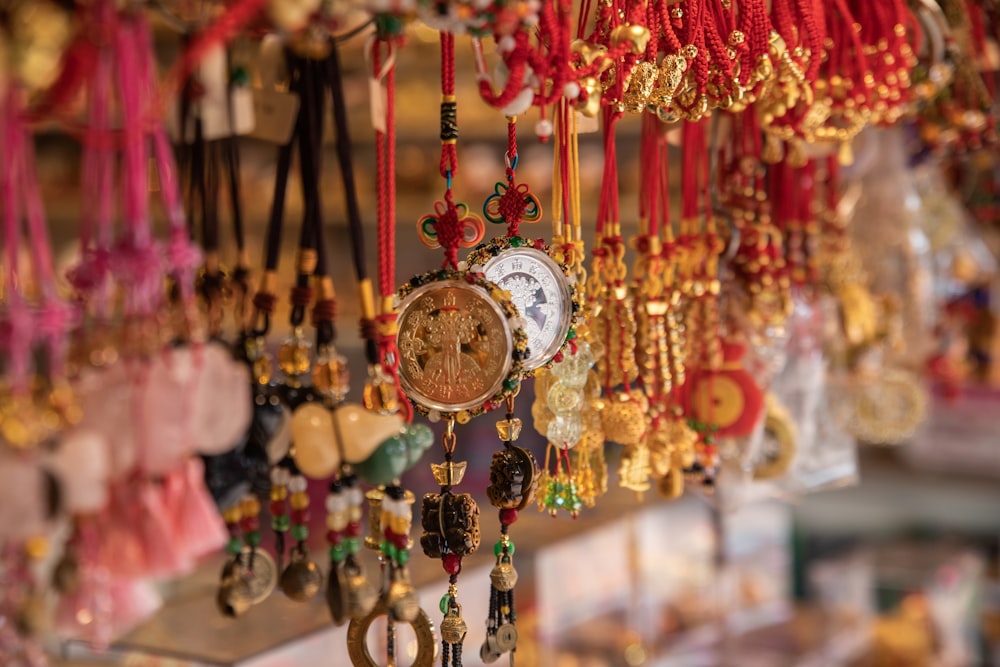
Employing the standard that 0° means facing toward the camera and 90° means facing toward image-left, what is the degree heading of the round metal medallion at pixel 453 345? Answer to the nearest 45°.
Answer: approximately 0°
